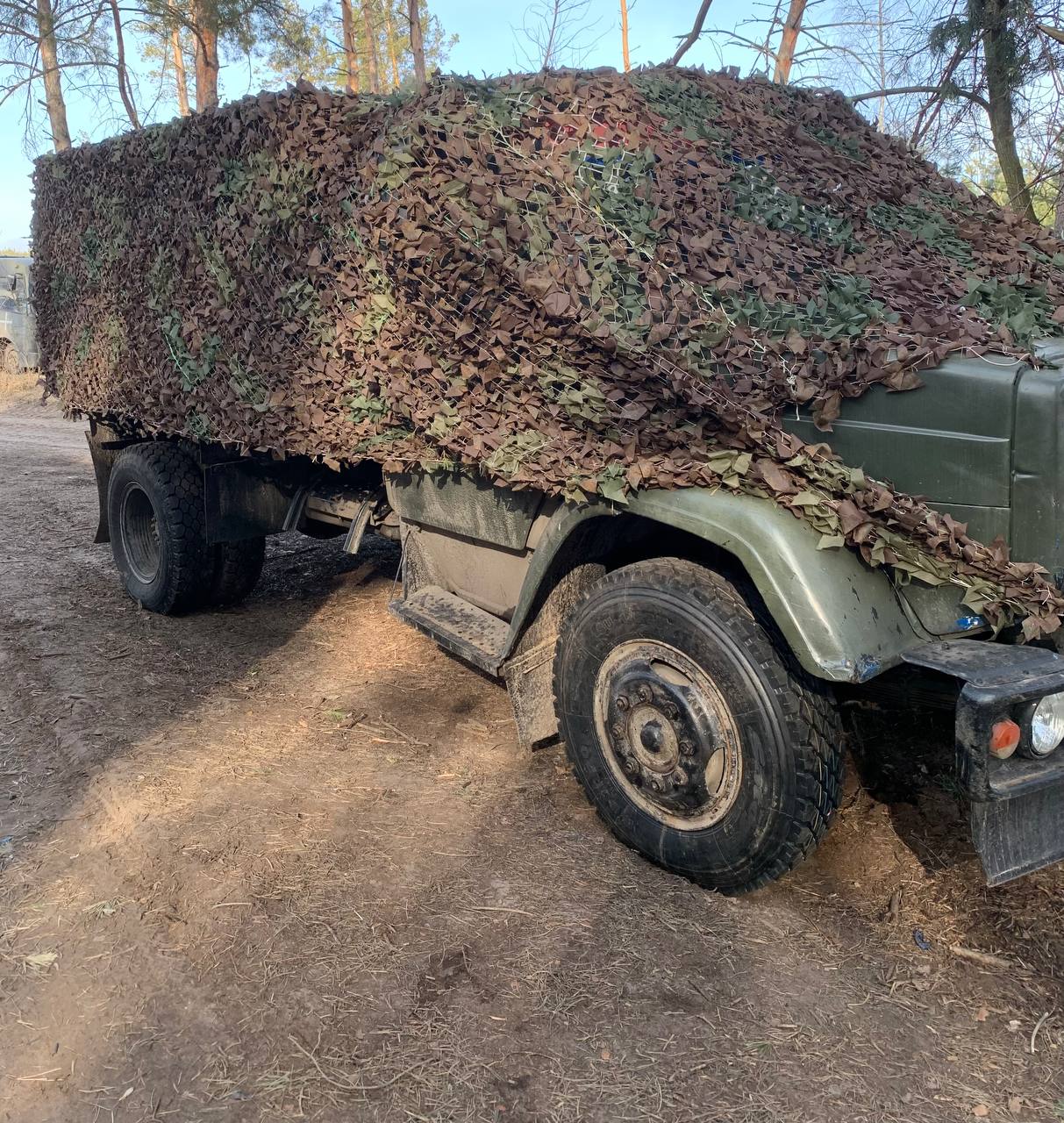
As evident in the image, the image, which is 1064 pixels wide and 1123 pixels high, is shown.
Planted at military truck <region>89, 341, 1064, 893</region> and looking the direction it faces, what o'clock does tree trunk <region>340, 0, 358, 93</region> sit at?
The tree trunk is roughly at 7 o'clock from the military truck.

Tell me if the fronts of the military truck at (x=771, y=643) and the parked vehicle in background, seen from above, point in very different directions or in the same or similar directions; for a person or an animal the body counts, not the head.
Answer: same or similar directions

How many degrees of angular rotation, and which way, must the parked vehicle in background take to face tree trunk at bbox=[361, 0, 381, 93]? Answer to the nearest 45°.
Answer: approximately 45° to its left

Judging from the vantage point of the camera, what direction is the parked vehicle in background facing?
facing the viewer and to the right of the viewer

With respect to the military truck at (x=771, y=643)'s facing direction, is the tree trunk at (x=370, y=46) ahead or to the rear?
to the rear

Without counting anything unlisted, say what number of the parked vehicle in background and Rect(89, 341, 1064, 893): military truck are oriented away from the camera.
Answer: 0
